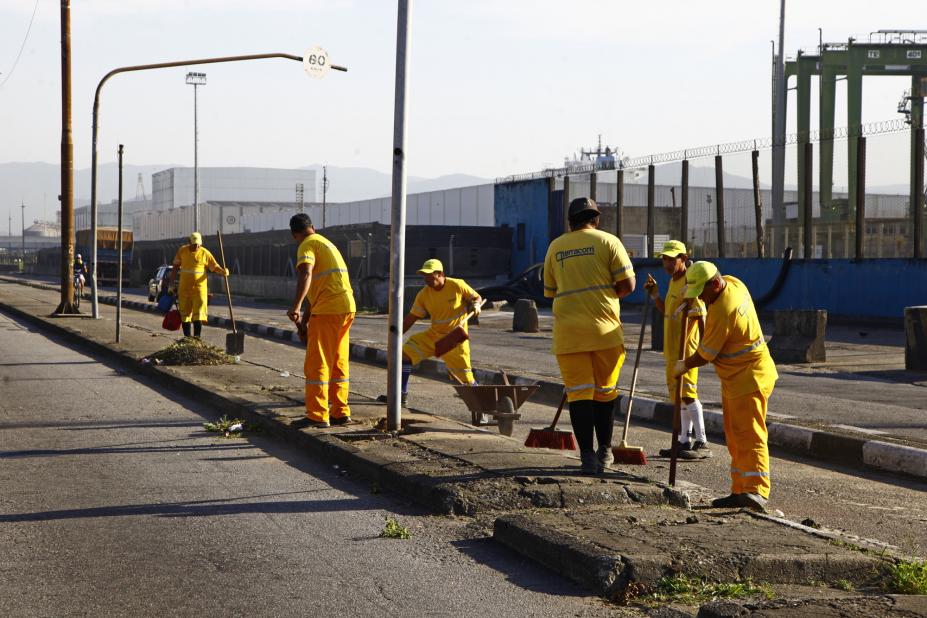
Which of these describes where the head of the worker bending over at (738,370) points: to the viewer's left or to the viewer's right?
to the viewer's left

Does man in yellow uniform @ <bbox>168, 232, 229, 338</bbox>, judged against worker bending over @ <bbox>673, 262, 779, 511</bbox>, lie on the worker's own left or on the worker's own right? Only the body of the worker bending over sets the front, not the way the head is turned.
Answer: on the worker's own right

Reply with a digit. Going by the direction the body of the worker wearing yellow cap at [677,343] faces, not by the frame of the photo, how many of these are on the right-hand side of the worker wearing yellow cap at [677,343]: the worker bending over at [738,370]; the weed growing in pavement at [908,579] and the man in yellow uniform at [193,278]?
1

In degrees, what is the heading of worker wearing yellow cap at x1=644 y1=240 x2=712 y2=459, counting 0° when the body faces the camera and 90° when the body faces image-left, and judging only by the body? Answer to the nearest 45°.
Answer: approximately 45°

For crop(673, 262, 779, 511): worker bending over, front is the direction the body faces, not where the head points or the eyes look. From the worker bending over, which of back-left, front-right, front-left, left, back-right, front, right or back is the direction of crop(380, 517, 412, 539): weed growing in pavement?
front-left

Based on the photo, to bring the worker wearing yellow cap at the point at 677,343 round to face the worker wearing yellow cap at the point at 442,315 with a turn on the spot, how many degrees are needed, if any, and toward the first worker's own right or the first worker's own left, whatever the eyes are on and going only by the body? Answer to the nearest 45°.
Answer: approximately 90° to the first worker's own right

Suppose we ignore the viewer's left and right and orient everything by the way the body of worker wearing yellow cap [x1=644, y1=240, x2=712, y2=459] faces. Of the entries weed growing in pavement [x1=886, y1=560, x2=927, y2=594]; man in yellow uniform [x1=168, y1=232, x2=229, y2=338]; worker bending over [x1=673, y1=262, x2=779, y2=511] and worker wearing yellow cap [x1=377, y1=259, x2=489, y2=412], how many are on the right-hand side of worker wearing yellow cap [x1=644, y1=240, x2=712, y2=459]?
2

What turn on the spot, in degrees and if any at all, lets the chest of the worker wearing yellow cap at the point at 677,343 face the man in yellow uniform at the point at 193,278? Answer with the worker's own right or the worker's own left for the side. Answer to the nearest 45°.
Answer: approximately 90° to the worker's own right

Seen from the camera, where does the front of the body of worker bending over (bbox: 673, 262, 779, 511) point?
to the viewer's left

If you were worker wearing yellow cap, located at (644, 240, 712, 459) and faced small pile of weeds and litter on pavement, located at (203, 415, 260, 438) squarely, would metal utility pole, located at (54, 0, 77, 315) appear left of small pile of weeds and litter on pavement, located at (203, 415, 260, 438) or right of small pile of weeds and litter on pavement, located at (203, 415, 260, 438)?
right

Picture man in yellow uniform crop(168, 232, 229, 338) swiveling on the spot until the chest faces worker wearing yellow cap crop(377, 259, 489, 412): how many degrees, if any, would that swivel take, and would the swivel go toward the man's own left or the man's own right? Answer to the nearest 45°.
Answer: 0° — they already face them

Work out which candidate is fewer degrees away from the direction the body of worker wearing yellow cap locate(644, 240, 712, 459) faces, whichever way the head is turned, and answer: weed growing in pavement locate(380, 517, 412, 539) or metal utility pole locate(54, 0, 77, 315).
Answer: the weed growing in pavement

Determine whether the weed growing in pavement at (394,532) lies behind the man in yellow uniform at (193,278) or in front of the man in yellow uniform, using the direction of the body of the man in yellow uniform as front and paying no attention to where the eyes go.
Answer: in front

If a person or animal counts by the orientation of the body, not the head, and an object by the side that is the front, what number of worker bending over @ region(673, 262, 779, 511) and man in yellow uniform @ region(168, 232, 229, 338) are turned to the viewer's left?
1
